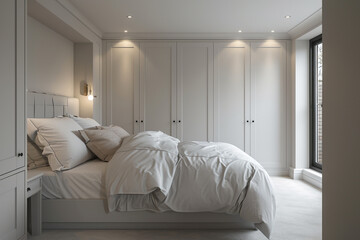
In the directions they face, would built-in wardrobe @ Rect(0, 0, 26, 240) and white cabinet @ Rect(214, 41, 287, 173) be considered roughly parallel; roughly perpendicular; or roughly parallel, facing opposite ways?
roughly perpendicular

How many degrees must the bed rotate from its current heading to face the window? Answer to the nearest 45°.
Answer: approximately 45° to its left

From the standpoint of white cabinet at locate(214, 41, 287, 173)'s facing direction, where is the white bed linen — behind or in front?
in front

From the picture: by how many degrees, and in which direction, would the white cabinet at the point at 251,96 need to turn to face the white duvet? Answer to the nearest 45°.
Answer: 0° — it already faces it

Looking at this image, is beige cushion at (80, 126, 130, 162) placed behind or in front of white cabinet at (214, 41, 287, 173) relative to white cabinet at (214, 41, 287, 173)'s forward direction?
in front

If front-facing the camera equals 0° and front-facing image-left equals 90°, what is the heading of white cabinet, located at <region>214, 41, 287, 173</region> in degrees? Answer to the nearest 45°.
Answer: approximately 0°

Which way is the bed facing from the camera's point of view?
to the viewer's right

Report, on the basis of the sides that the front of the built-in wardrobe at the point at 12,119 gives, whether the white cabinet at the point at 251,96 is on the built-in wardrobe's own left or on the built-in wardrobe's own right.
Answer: on the built-in wardrobe's own left

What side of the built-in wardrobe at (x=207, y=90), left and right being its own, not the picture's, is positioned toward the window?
left

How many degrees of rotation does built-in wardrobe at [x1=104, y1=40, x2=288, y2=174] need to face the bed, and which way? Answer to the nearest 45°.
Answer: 0° — it already faces it

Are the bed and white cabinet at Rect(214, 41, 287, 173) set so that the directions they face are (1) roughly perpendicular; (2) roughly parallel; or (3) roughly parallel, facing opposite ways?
roughly perpendicular

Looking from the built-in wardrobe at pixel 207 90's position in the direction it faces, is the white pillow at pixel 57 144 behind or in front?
in front
